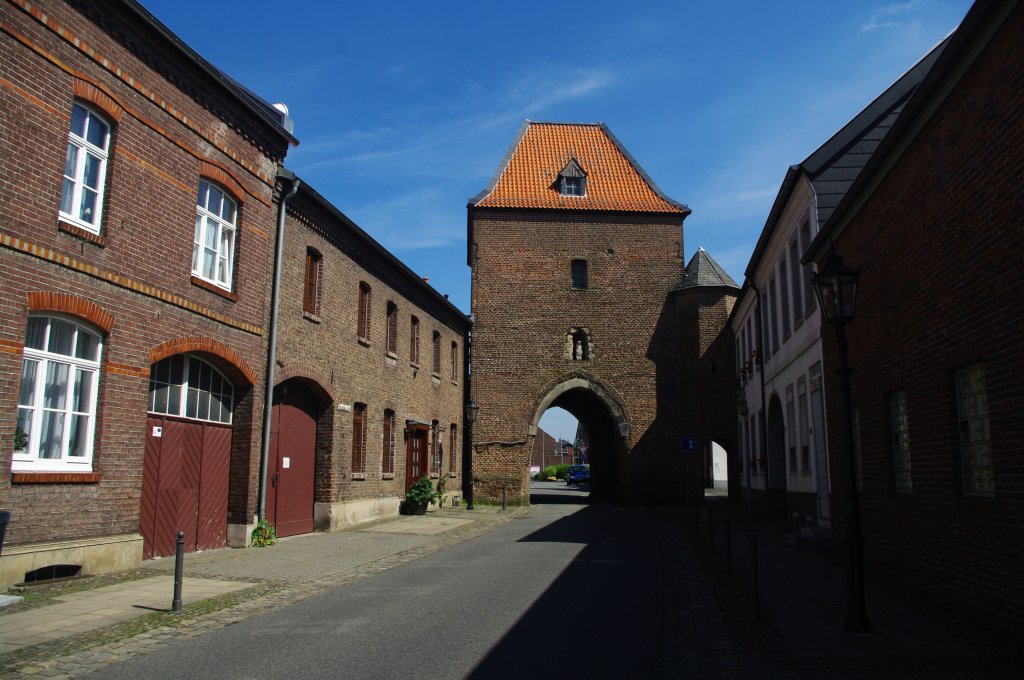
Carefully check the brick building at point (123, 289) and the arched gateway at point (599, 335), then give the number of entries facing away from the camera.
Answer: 0

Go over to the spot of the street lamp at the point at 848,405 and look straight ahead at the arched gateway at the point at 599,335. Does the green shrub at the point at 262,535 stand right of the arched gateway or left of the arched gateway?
left

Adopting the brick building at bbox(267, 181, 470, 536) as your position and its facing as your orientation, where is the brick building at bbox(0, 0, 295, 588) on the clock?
the brick building at bbox(0, 0, 295, 588) is roughly at 2 o'clock from the brick building at bbox(267, 181, 470, 536).

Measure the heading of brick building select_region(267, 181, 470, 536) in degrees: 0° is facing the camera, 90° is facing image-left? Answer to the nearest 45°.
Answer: approximately 315°

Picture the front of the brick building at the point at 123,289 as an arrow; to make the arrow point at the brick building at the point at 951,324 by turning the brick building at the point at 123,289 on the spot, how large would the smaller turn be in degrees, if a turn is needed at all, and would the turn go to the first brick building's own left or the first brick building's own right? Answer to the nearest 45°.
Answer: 0° — it already faces it

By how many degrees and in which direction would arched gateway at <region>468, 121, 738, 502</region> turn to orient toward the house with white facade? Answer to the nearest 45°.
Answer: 0° — it already faces it

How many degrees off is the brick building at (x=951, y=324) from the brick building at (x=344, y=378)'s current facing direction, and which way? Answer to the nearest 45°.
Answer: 0° — it already faces it

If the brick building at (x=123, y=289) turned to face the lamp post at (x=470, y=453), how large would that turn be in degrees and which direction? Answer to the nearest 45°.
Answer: approximately 90° to its left

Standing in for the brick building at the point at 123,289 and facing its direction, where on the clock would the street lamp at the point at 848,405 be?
The street lamp is roughly at 12 o'clock from the brick building.

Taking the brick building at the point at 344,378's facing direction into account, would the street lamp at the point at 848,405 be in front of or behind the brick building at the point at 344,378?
in front

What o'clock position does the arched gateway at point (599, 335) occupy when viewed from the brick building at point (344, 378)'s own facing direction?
The arched gateway is roughly at 9 o'clock from the brick building.

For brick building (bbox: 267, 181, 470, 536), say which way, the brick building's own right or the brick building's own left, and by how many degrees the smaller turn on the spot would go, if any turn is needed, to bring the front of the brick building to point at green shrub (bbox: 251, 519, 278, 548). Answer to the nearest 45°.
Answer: approximately 45° to the brick building's own right
